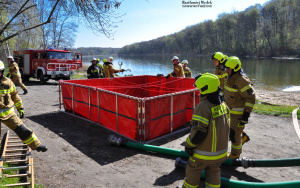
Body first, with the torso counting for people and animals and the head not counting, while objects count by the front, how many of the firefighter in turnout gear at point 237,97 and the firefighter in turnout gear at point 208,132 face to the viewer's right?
0

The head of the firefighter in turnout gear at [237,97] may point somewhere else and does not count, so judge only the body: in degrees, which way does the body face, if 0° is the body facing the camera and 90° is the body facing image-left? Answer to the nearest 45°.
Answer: approximately 45°

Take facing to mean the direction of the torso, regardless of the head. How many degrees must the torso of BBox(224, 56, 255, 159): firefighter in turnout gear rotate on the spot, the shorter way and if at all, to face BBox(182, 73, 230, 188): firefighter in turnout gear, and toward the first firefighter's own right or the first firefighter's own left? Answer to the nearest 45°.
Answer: approximately 45° to the first firefighter's own left

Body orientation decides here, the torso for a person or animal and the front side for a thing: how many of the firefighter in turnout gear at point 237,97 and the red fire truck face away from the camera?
0

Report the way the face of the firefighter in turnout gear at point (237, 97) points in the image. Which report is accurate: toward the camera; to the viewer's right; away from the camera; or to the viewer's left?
to the viewer's left

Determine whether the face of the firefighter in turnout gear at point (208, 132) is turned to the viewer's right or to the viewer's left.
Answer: to the viewer's left
